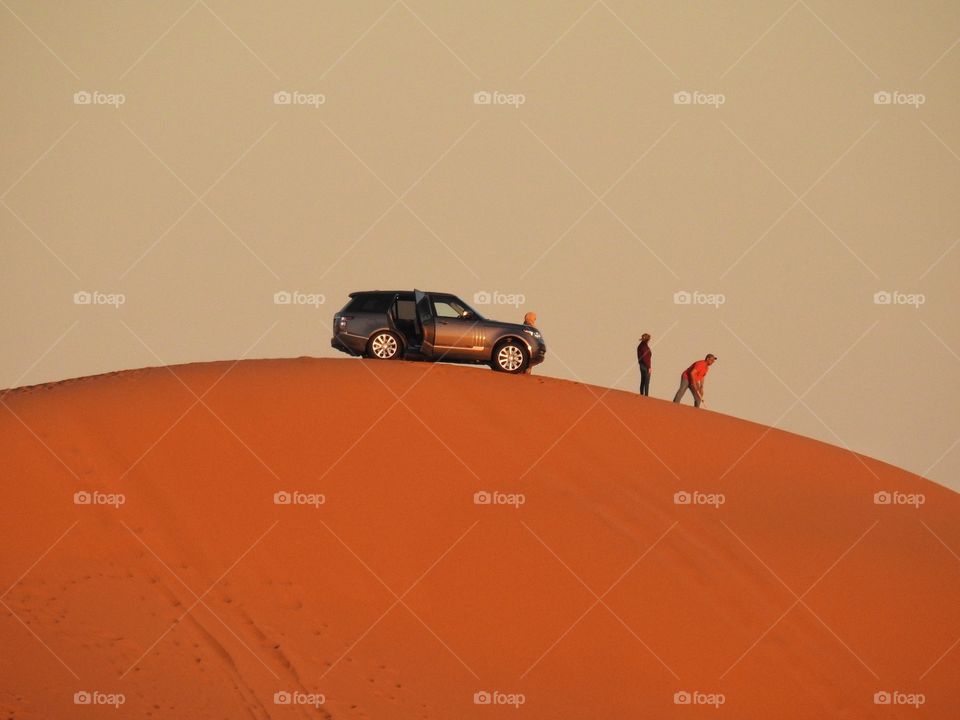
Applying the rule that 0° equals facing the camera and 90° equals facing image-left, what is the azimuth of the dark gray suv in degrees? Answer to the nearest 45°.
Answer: approximately 270°
